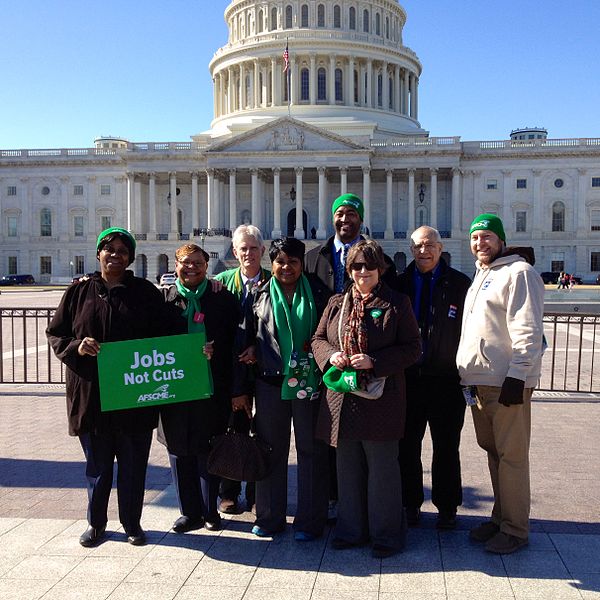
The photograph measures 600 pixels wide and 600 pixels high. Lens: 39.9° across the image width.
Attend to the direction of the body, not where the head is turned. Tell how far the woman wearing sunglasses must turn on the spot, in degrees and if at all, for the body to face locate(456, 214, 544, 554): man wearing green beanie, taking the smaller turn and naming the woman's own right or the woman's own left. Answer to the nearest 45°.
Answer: approximately 90° to the woman's own left

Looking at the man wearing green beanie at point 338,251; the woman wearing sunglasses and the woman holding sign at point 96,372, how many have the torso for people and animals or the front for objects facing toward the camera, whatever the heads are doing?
3

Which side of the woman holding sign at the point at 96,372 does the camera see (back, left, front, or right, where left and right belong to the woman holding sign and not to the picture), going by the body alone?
front

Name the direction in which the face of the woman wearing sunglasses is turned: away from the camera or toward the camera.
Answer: toward the camera

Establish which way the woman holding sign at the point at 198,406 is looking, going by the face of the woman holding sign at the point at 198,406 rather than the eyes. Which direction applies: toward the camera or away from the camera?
toward the camera

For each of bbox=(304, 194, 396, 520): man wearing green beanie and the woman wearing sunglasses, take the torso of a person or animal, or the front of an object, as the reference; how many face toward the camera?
2

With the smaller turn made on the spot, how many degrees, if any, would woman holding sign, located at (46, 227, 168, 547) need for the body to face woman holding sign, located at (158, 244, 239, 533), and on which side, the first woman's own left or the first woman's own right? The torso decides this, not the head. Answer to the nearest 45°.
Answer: approximately 90° to the first woman's own left

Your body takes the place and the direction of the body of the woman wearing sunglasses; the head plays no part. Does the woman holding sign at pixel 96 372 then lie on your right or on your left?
on your right

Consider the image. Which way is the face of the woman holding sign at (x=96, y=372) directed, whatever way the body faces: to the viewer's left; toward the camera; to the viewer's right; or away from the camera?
toward the camera

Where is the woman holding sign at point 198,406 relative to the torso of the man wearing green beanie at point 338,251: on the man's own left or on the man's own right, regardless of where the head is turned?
on the man's own right

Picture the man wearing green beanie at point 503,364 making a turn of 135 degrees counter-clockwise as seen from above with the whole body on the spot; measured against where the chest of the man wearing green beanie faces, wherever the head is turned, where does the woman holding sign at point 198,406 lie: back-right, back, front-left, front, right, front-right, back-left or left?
back

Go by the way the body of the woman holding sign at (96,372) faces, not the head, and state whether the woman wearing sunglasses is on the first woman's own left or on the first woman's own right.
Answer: on the first woman's own left

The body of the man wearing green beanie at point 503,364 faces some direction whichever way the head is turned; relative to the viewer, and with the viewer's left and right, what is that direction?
facing the viewer and to the left of the viewer

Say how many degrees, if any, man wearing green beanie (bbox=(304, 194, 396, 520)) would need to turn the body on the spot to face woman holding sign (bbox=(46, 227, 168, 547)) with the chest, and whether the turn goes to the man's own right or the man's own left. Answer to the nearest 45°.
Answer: approximately 45° to the man's own right

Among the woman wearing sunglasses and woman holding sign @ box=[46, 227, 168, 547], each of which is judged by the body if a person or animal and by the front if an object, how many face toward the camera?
2

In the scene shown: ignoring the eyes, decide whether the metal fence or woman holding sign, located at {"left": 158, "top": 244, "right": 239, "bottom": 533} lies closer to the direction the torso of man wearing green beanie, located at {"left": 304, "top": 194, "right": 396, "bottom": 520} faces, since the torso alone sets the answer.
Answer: the woman holding sign

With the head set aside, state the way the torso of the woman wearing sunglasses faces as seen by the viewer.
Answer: toward the camera
